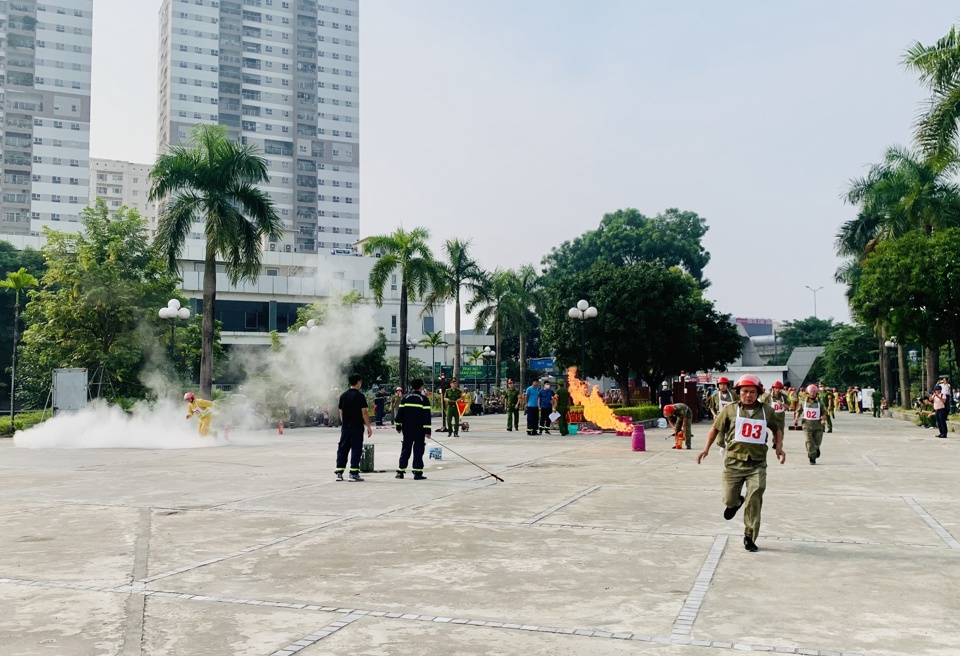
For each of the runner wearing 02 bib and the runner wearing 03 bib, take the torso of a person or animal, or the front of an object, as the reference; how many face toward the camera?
2

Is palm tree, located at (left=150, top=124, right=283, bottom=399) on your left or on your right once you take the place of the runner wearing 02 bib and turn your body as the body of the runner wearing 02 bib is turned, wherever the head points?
on your right

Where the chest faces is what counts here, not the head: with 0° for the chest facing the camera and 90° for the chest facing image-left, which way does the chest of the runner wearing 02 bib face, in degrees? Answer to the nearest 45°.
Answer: approximately 0°

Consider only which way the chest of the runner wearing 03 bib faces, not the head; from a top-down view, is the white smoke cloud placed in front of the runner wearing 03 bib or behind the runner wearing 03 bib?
behind

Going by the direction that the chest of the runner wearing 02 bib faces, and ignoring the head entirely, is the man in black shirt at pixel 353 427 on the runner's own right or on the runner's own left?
on the runner's own right

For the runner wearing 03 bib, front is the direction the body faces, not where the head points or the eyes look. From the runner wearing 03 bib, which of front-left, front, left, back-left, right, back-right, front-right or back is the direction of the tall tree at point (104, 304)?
back-right

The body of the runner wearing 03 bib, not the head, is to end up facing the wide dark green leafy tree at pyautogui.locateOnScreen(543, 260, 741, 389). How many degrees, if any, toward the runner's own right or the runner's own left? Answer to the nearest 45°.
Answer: approximately 180°

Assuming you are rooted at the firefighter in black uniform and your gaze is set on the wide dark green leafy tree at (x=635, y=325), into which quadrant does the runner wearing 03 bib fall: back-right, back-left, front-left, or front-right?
back-right

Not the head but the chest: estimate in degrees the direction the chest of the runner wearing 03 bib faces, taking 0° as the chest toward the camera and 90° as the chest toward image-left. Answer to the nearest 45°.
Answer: approximately 0°
